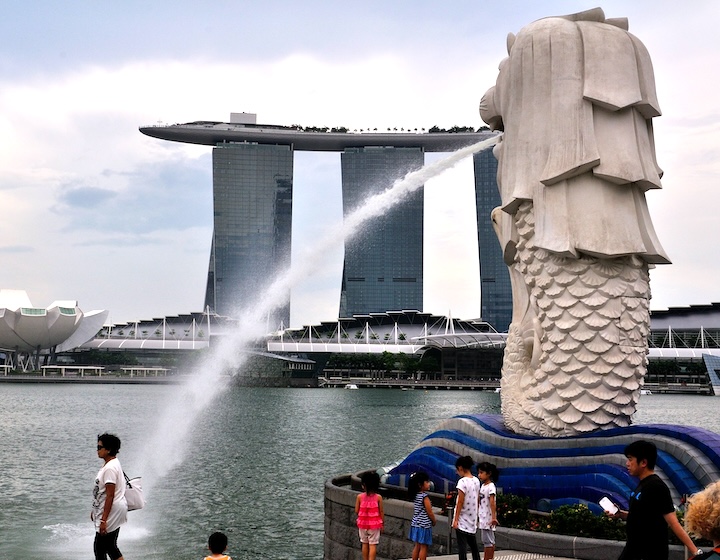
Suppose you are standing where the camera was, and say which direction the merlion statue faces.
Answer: facing away from the viewer and to the left of the viewer

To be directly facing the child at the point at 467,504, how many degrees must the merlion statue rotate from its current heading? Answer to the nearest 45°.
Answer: approximately 135° to its left

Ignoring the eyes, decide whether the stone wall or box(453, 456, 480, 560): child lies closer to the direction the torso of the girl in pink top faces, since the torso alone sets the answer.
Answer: the stone wall

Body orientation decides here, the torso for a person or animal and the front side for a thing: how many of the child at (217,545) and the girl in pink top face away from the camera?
2

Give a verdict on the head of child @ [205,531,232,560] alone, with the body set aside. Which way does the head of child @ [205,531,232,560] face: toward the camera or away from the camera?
away from the camera

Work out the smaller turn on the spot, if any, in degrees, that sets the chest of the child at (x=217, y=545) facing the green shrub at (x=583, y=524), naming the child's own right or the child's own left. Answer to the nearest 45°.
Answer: approximately 45° to the child's own right

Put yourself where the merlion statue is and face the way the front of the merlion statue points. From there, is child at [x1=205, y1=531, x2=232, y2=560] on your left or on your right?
on your left

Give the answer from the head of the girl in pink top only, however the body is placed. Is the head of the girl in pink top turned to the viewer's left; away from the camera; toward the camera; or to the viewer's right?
away from the camera

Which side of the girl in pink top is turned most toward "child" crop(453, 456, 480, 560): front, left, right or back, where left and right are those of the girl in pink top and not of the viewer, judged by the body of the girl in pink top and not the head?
right

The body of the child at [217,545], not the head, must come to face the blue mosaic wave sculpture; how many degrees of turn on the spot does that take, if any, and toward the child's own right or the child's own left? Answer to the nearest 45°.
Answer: approximately 45° to the child's own right

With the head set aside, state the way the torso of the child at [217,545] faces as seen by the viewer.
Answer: away from the camera

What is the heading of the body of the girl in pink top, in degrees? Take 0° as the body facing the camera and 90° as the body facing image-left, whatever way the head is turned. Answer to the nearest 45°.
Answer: approximately 180°

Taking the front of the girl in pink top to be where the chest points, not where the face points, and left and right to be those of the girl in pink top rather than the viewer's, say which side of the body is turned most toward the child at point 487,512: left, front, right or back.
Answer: right
